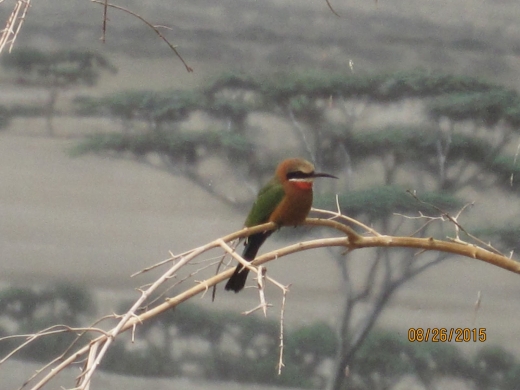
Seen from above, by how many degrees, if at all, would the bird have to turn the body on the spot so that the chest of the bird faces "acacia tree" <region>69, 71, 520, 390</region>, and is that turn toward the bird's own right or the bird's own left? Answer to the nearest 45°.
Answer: approximately 90° to the bird's own left

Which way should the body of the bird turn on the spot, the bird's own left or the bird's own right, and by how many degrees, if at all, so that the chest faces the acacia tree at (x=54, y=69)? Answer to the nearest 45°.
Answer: approximately 135° to the bird's own left

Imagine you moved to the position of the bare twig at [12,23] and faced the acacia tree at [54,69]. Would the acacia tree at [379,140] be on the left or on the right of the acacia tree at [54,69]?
right

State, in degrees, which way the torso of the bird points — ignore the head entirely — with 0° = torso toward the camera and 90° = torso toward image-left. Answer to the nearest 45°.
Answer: approximately 270°

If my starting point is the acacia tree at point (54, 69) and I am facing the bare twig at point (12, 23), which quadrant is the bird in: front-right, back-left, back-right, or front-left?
front-left
